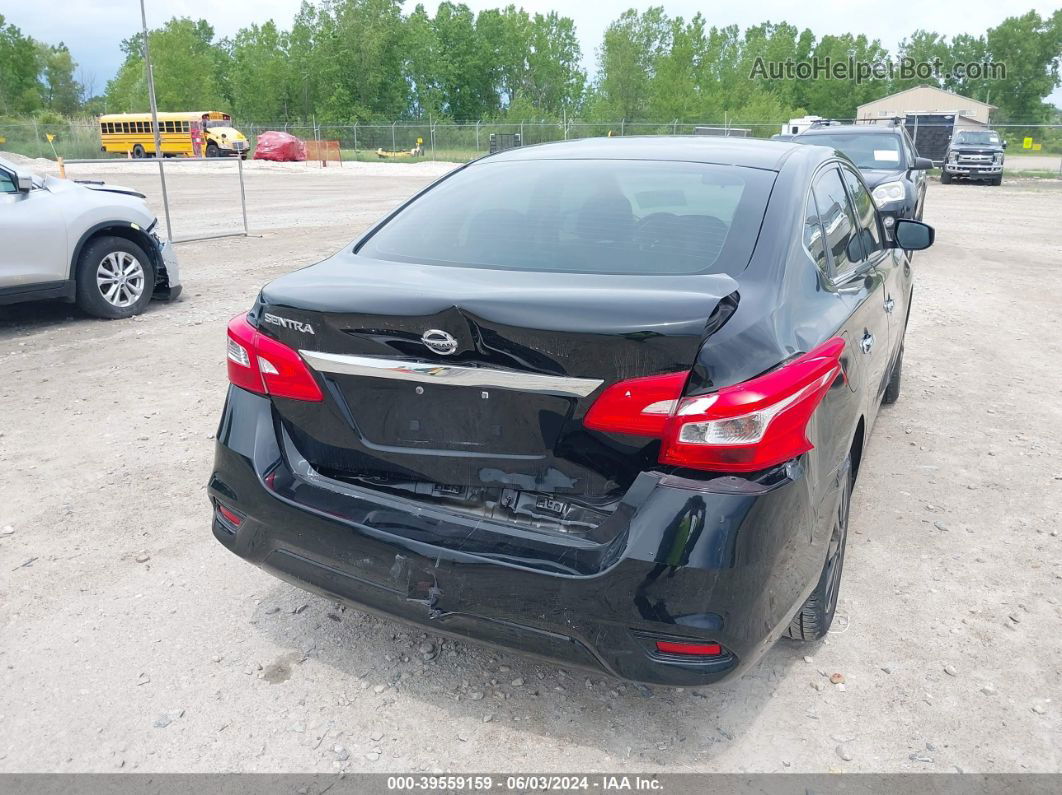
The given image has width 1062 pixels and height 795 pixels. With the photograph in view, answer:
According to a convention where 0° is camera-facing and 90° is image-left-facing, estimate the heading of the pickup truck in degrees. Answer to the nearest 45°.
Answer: approximately 0°

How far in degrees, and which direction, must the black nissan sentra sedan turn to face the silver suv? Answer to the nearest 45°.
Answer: approximately 90° to its left

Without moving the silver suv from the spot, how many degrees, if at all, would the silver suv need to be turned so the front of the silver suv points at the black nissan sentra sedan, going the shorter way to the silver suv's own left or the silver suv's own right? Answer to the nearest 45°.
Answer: approximately 90° to the silver suv's own right

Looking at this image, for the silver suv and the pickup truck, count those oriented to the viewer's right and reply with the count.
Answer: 1

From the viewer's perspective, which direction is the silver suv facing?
to the viewer's right

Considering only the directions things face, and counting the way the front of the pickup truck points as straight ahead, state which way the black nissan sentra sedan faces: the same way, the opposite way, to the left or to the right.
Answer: the opposite way

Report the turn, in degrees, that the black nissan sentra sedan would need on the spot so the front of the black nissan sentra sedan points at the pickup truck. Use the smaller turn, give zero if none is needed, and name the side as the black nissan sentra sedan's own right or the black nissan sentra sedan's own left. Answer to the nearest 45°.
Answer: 0° — it already faces it
